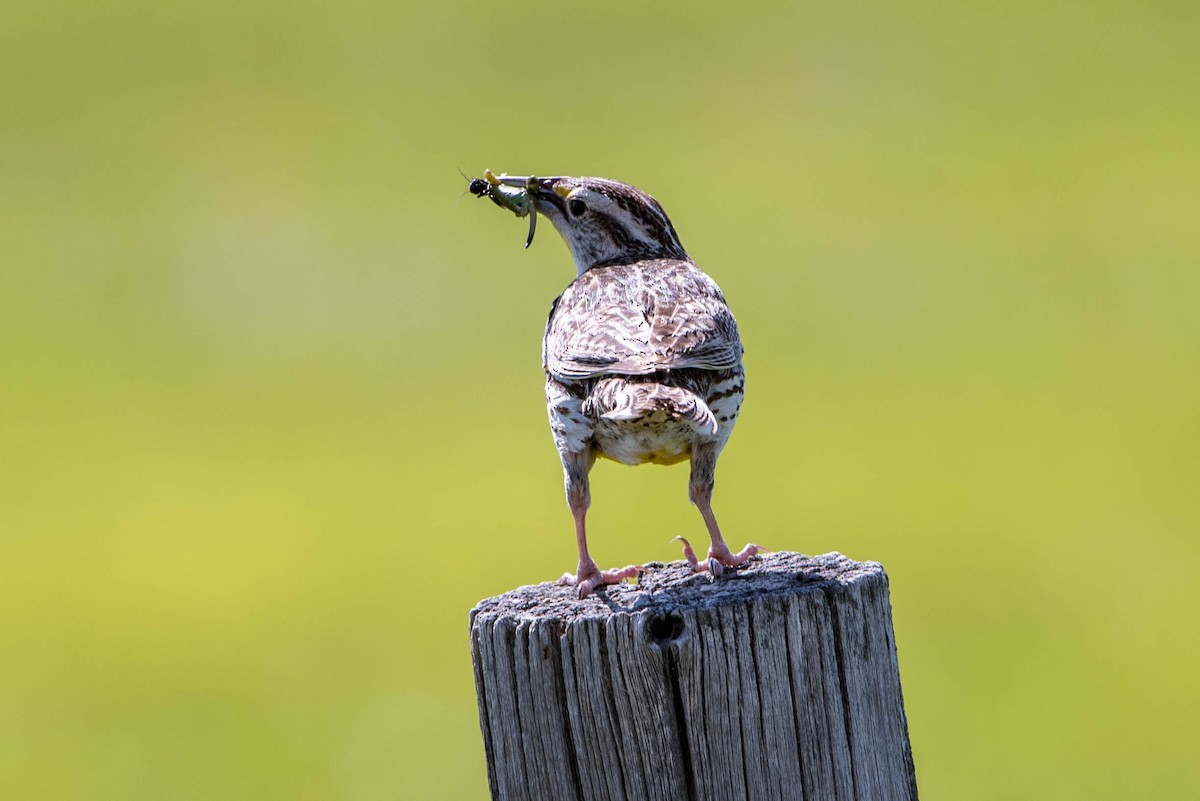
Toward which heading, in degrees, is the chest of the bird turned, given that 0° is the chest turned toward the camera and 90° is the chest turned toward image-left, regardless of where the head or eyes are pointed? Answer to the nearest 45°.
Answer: approximately 180°
